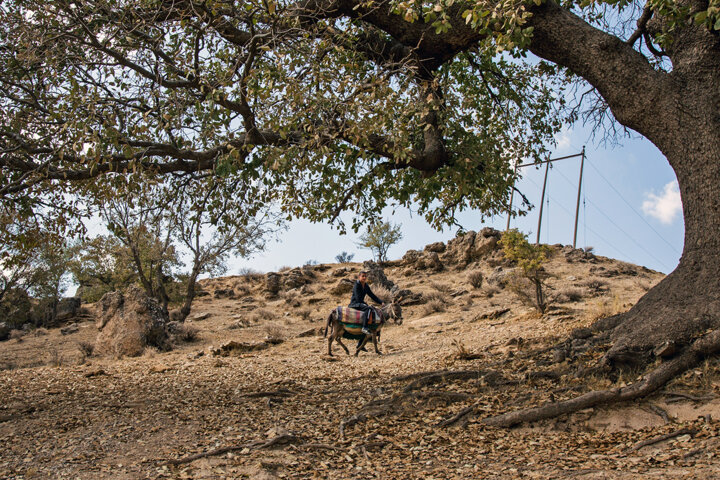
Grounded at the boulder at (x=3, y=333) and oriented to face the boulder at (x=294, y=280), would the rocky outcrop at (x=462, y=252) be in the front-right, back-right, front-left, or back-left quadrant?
front-right

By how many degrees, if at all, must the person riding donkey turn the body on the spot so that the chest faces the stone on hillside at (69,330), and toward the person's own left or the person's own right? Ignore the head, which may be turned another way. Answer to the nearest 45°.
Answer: approximately 135° to the person's own left

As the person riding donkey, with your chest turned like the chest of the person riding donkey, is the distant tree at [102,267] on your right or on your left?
on your left

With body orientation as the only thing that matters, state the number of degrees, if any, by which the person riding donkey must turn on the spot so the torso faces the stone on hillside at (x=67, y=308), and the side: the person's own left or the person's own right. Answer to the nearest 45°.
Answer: approximately 135° to the person's own left

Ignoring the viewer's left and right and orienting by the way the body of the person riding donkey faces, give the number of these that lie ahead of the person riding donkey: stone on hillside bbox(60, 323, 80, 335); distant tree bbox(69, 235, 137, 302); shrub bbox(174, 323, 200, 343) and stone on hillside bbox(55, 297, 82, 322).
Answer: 0

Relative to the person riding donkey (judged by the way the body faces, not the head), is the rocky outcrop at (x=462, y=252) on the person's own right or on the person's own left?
on the person's own left

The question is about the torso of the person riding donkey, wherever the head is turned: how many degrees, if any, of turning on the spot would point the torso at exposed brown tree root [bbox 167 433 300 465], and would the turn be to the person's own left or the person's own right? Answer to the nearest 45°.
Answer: approximately 90° to the person's own right

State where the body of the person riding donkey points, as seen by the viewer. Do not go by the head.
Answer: to the viewer's right

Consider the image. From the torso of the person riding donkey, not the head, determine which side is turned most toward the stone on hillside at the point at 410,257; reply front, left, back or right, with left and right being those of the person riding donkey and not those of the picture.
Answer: left

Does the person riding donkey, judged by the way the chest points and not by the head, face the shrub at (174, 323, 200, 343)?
no

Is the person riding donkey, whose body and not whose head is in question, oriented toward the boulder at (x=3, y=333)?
no

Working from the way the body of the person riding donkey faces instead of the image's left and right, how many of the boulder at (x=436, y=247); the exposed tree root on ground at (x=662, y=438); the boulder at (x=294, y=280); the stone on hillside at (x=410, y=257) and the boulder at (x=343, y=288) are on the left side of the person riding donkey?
4

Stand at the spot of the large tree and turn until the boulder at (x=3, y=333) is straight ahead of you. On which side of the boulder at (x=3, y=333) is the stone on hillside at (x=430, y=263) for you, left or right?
right

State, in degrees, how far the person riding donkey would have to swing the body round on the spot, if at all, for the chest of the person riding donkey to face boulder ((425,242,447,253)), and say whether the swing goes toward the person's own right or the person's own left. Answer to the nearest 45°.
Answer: approximately 90° to the person's own left

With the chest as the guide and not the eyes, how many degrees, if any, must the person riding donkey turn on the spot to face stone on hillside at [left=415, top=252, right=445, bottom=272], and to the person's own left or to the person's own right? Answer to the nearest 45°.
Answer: approximately 90° to the person's own left

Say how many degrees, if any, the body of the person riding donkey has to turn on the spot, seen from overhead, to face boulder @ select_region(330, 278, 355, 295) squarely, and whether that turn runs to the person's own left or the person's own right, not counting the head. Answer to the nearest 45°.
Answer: approximately 90° to the person's own left

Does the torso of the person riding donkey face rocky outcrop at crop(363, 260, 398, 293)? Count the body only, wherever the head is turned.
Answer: no
